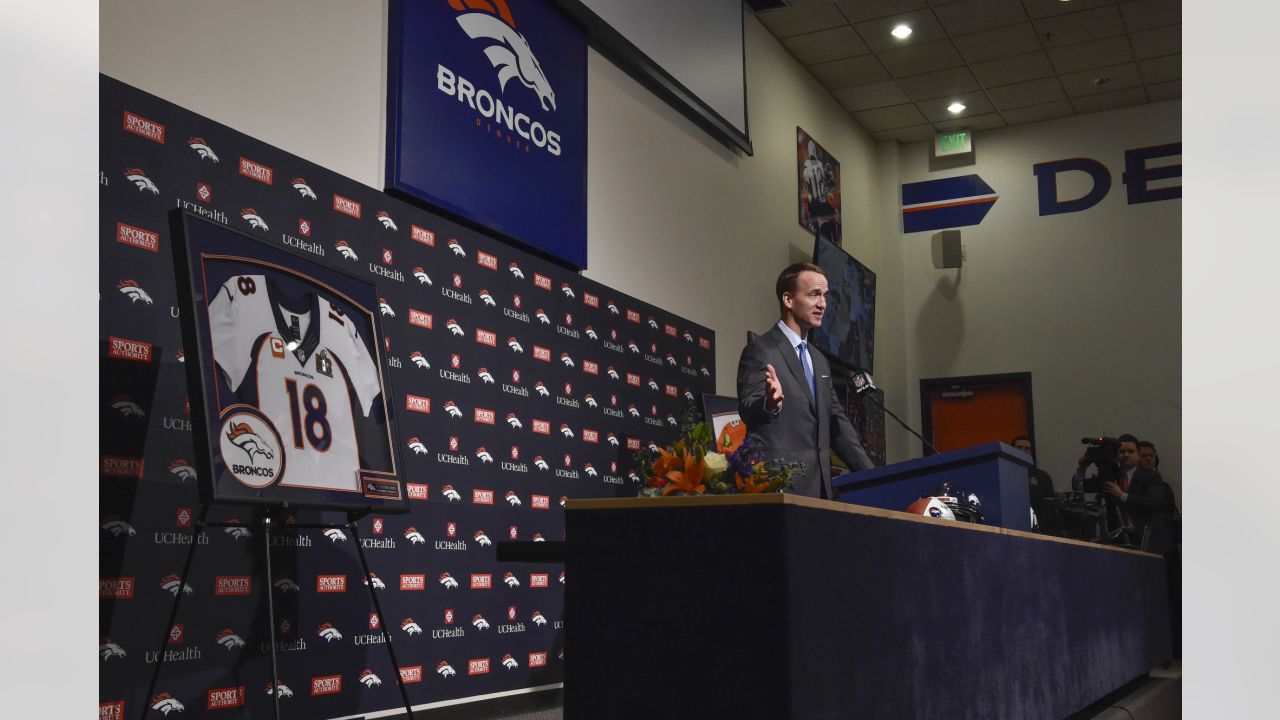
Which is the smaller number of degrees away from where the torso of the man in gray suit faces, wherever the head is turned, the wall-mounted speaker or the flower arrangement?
the flower arrangement

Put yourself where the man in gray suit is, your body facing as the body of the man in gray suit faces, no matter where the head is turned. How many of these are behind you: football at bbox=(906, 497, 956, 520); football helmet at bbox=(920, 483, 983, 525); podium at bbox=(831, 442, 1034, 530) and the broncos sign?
1

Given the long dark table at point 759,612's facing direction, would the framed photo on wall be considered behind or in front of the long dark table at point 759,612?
behind

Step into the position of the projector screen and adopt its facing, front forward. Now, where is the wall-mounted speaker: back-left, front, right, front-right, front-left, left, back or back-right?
left

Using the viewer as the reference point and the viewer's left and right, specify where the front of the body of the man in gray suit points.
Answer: facing the viewer and to the right of the viewer

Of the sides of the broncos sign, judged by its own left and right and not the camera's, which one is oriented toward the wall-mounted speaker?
left

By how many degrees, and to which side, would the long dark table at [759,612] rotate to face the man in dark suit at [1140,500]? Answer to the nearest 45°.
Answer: approximately 135° to its left

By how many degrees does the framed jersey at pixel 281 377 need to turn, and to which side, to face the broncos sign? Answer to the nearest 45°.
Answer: approximately 90° to its left

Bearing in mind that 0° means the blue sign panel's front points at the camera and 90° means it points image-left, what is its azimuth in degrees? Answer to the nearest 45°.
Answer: approximately 0°

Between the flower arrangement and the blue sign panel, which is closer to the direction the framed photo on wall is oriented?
the flower arrangement

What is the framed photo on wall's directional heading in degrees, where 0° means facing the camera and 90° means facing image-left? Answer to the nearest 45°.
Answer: approximately 315°
